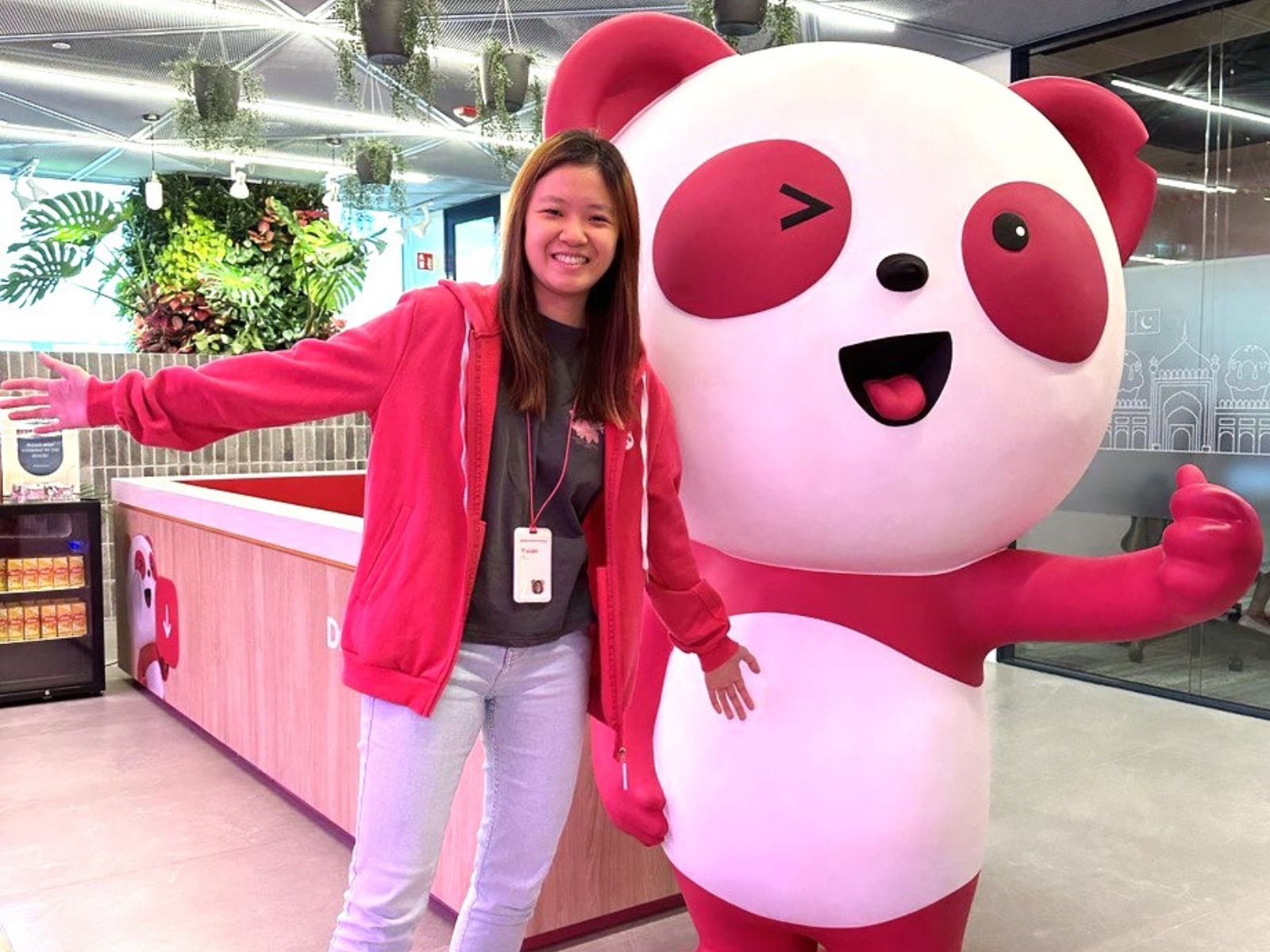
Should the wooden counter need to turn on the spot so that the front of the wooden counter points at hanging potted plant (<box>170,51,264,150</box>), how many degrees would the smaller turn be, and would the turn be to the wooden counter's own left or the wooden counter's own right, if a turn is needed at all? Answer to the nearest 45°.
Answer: approximately 135° to the wooden counter's own right

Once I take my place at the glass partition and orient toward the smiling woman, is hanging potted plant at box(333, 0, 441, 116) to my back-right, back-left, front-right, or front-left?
front-right

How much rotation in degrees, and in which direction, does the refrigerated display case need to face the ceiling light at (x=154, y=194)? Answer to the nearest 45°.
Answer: approximately 180°

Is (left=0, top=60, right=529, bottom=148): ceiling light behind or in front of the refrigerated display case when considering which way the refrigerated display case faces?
behind

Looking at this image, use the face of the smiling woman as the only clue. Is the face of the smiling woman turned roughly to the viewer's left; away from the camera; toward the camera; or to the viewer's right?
toward the camera

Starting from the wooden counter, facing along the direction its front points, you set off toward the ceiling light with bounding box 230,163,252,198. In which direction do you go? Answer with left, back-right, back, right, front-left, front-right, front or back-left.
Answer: back-right

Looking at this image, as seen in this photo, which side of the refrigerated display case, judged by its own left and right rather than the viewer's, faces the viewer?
front

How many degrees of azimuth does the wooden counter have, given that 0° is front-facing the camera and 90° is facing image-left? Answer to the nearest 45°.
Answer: approximately 45°

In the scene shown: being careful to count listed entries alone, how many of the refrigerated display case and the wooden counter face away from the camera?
0

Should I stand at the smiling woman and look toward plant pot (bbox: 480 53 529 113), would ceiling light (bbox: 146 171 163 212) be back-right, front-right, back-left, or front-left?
front-left
